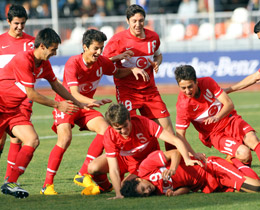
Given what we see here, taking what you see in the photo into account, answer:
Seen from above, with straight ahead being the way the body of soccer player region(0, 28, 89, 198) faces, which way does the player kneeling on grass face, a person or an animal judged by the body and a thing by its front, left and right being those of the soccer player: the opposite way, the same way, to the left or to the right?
to the right

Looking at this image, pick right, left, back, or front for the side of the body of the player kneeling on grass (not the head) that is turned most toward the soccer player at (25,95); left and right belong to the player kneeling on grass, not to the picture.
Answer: right

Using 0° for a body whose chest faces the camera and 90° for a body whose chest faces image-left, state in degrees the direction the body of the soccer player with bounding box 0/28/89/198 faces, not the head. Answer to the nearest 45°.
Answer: approximately 270°

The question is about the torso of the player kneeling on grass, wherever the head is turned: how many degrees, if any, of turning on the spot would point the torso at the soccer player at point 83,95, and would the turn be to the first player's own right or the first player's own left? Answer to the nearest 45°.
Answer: approximately 135° to the first player's own right

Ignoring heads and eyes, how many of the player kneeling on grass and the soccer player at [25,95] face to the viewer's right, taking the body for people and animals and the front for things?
1

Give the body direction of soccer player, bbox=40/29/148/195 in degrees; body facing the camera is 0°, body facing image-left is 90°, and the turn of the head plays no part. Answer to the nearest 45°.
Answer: approximately 315°

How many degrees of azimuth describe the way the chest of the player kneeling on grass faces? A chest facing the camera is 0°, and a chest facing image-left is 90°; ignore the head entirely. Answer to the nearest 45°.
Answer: approximately 0°

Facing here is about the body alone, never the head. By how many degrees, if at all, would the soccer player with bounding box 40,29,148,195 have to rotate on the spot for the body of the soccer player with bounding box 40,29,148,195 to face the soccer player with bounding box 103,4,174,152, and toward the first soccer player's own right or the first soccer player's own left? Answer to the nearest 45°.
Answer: approximately 90° to the first soccer player's own left

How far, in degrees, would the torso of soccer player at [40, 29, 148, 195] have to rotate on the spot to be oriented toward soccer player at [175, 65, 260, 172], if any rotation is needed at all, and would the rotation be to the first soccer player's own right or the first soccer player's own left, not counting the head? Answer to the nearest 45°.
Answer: approximately 45° to the first soccer player's own left

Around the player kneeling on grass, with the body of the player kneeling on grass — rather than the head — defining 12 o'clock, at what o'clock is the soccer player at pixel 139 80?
The soccer player is roughly at 6 o'clock from the player kneeling on grass.

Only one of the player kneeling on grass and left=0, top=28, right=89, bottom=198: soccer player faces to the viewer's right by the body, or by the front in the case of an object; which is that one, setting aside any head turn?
the soccer player

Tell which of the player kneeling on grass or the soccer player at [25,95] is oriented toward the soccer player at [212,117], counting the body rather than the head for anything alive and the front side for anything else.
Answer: the soccer player at [25,95]
